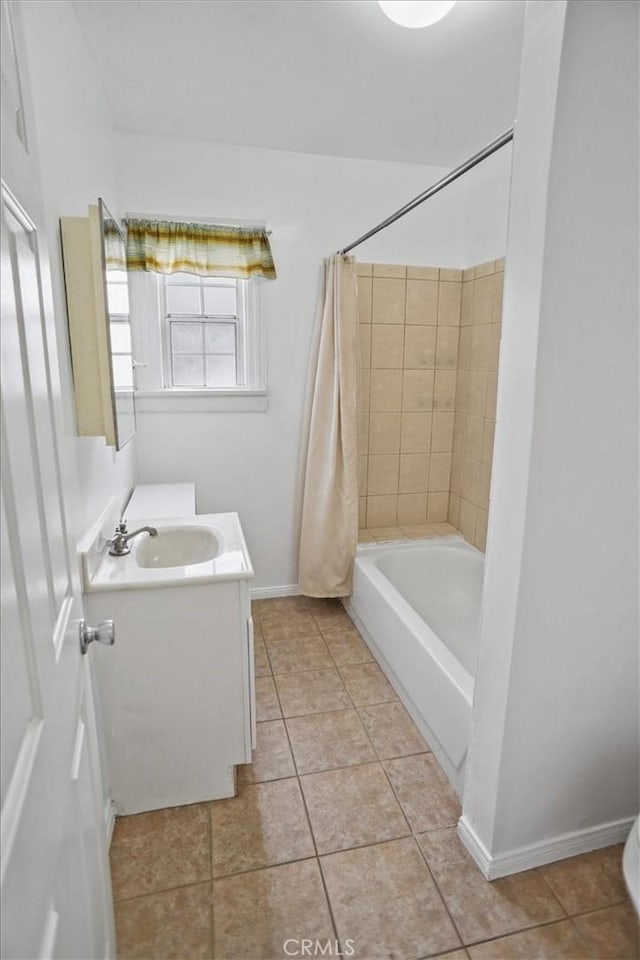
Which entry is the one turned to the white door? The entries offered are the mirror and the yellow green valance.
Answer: the yellow green valance

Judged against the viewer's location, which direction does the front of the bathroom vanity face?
facing to the right of the viewer

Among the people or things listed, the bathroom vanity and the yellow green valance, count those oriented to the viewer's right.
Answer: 1

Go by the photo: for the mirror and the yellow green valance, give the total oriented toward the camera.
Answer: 1

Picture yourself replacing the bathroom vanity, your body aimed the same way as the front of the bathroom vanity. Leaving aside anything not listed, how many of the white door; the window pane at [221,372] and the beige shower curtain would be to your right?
1

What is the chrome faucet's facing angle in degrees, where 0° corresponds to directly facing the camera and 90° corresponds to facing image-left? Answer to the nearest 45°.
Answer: approximately 270°

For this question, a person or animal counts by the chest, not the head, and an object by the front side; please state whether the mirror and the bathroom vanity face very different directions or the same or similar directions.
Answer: same or similar directions

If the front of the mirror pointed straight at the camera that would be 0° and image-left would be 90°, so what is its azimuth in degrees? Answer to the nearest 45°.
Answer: approximately 270°

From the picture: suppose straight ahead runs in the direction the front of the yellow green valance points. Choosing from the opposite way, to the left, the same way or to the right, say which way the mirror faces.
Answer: to the left

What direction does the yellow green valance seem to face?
toward the camera

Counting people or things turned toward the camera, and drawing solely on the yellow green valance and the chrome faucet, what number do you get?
1

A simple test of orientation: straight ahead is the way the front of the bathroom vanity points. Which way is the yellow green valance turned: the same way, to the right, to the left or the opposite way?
to the right

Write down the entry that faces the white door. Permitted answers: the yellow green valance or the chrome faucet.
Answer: the yellow green valance
